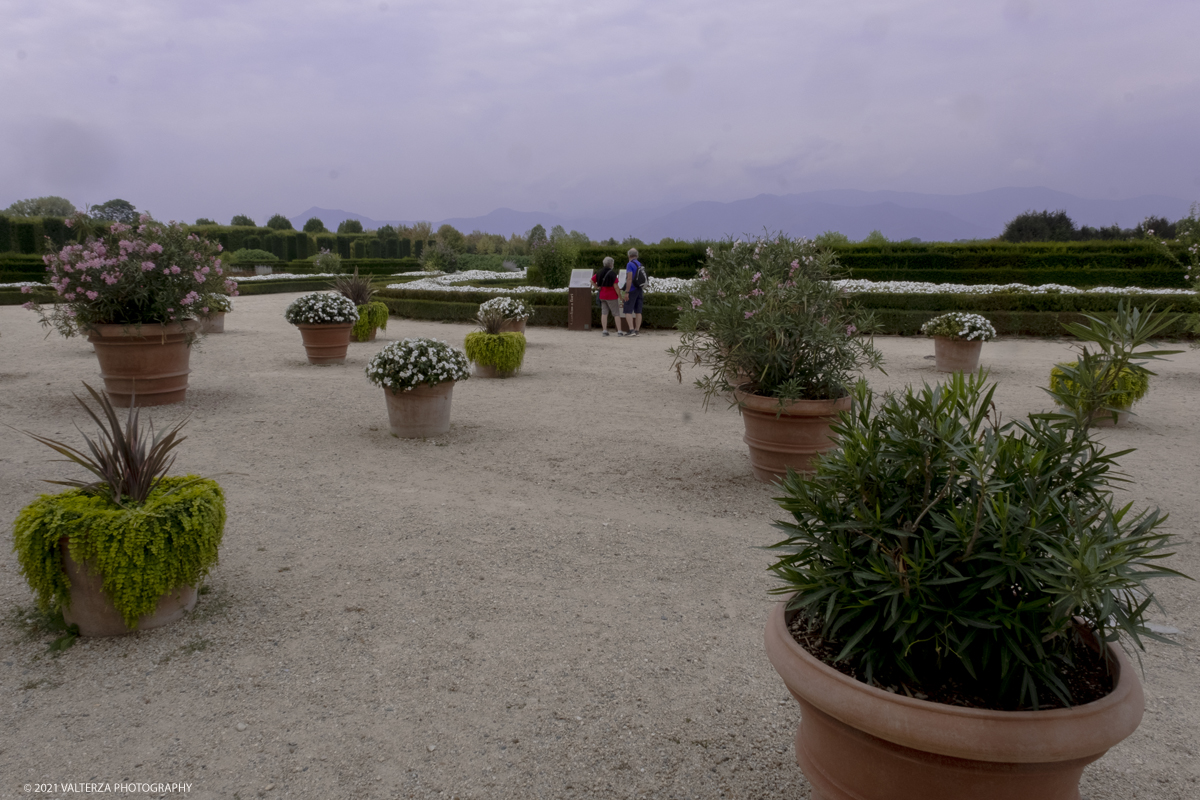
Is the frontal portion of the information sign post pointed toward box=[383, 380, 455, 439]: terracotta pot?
yes

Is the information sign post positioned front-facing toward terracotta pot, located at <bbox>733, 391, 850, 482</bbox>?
yes

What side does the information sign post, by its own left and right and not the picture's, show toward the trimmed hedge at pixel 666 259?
back

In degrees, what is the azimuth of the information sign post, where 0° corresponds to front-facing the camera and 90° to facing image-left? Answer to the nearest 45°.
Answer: approximately 0°

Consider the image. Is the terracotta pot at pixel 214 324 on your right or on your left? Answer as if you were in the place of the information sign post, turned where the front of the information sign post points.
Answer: on your right

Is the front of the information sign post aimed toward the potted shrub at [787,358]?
yes

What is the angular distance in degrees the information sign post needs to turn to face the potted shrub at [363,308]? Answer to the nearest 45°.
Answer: approximately 45° to its right

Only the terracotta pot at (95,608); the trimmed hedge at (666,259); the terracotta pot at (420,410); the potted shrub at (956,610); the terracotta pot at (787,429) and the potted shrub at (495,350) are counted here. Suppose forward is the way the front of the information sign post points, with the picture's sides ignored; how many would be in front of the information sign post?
5

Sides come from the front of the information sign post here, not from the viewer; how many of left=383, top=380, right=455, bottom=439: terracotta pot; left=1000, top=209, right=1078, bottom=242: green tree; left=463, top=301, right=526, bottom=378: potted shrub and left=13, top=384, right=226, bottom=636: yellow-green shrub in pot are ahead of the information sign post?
3

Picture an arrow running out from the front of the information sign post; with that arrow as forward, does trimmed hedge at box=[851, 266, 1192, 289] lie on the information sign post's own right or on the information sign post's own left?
on the information sign post's own left

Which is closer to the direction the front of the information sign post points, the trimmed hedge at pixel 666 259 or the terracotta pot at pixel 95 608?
the terracotta pot

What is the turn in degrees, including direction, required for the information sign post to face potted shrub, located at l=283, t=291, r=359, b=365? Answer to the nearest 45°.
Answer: approximately 45° to its right
